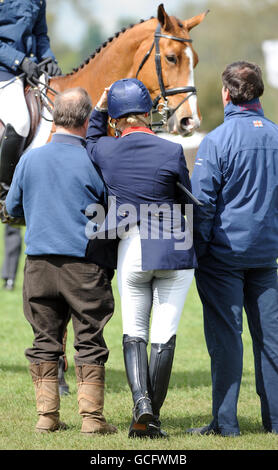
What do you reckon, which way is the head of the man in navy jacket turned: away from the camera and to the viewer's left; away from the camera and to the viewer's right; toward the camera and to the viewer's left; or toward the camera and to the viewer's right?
away from the camera and to the viewer's left

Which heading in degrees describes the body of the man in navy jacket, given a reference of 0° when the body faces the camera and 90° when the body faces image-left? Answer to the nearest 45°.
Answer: approximately 135°
